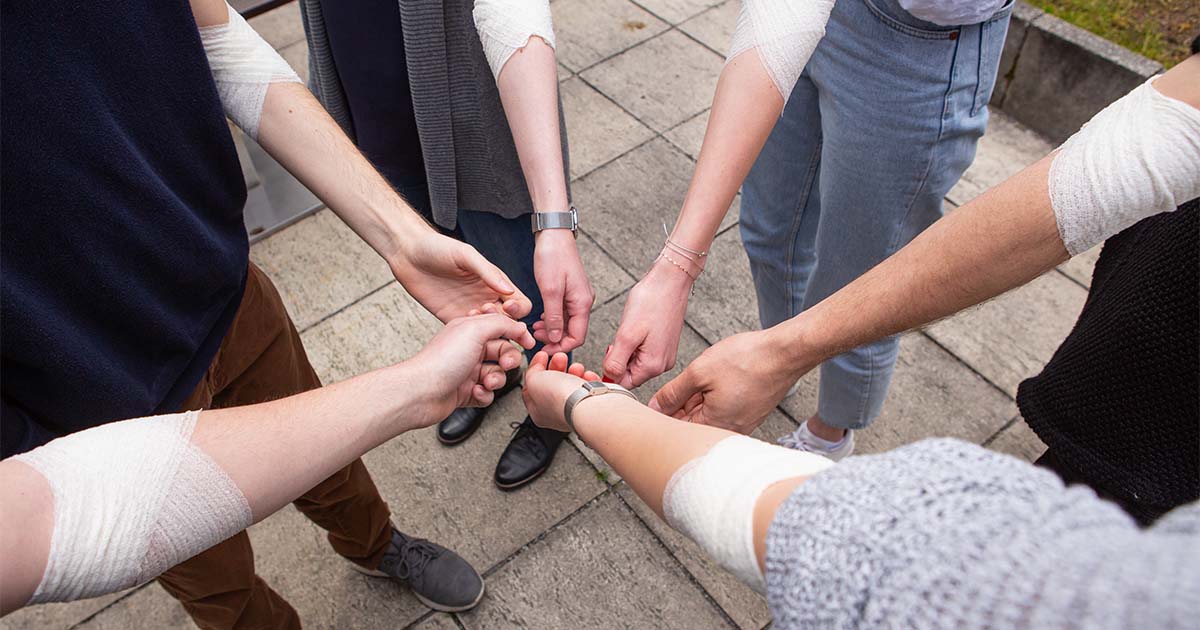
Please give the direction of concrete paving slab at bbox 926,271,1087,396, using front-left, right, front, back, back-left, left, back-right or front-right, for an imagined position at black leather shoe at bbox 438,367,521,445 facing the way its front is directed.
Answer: back-left

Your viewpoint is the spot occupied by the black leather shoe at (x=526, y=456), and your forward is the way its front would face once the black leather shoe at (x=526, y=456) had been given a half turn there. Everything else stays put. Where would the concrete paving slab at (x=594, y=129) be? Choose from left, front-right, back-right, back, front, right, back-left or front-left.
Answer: front-left

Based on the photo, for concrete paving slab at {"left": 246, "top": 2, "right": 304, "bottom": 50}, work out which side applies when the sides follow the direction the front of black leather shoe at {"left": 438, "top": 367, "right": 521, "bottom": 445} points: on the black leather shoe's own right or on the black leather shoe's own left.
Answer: on the black leather shoe's own right

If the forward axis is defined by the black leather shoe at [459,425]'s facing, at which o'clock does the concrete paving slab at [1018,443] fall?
The concrete paving slab is roughly at 8 o'clock from the black leather shoe.

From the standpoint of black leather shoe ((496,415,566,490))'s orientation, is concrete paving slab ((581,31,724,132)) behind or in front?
behind

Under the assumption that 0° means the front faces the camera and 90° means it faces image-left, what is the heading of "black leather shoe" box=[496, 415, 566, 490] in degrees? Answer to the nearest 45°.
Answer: approximately 45°

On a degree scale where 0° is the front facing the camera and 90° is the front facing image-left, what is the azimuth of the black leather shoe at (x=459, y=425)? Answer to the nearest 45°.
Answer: approximately 45°

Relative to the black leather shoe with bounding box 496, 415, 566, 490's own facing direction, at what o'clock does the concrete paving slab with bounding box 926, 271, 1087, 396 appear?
The concrete paving slab is roughly at 7 o'clock from the black leather shoe.

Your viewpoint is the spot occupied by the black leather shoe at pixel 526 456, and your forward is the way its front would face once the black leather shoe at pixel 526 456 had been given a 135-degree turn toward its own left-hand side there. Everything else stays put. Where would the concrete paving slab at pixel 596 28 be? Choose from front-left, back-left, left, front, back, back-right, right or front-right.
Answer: left

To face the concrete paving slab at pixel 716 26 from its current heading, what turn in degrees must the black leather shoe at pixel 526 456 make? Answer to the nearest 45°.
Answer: approximately 135° to its right
